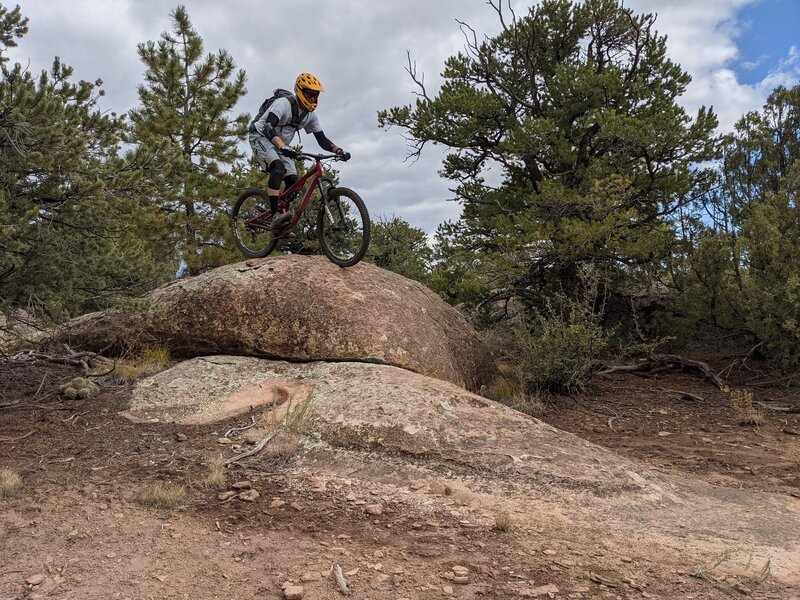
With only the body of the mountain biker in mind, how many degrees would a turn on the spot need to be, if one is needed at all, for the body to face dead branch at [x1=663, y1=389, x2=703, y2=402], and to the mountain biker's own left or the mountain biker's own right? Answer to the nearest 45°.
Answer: approximately 45° to the mountain biker's own left

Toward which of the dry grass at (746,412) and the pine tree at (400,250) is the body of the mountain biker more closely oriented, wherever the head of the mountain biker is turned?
the dry grass

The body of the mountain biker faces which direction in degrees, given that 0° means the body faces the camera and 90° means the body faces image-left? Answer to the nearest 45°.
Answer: approximately 315°

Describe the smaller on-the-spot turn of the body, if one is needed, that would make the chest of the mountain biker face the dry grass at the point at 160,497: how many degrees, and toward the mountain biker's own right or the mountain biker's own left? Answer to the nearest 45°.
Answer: approximately 45° to the mountain biker's own right

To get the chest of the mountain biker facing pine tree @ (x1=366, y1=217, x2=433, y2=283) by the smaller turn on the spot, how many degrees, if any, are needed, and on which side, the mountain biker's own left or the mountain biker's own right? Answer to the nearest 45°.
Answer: approximately 135° to the mountain biker's own left

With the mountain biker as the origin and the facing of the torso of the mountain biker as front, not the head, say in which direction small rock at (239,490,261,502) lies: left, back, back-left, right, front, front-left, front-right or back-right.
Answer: front-right

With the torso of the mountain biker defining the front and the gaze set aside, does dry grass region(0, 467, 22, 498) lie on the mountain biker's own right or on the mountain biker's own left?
on the mountain biker's own right

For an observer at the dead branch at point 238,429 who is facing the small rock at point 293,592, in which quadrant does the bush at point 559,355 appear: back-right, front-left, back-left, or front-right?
back-left
